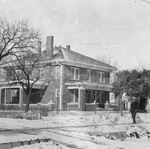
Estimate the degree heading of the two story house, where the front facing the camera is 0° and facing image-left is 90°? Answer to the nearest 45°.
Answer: approximately 315°
